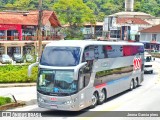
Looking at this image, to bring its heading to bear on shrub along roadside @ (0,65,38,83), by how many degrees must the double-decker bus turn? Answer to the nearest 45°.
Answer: approximately 90° to its right

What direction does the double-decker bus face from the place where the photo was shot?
facing the viewer and to the left of the viewer
